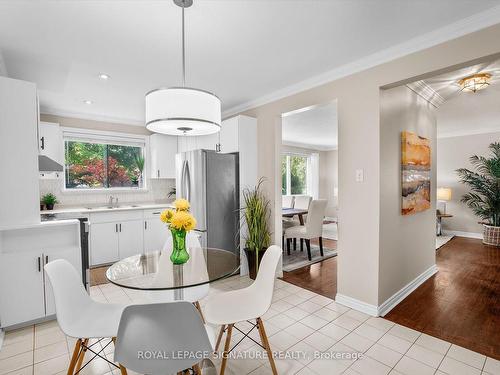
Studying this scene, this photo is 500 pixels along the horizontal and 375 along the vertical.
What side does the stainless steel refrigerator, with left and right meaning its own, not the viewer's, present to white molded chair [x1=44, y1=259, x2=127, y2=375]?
front

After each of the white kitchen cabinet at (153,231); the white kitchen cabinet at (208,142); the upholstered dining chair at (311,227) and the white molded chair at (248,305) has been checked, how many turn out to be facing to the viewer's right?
0

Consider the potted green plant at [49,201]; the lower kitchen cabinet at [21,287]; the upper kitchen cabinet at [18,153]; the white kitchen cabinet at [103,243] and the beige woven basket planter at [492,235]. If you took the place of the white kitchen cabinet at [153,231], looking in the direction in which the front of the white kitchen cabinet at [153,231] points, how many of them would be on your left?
1

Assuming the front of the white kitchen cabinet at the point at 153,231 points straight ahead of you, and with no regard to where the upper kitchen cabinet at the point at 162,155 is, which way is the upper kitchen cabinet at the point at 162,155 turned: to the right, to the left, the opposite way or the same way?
the same way

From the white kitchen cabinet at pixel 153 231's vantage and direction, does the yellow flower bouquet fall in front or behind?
in front

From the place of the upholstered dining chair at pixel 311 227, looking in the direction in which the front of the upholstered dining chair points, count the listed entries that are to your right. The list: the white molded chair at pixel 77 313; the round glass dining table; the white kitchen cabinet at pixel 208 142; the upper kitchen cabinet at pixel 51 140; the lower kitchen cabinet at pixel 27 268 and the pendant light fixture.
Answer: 0

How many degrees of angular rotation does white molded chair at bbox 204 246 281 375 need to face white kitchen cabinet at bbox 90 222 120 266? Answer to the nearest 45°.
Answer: approximately 45° to its right

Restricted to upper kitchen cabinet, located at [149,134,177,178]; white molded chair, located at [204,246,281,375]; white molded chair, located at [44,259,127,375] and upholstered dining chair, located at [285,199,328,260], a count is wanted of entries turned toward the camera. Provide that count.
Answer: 1

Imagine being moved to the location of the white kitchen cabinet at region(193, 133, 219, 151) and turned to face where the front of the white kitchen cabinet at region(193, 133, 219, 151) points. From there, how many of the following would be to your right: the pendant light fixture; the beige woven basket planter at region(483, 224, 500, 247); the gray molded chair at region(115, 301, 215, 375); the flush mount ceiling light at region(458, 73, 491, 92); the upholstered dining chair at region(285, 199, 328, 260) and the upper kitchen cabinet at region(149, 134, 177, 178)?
1

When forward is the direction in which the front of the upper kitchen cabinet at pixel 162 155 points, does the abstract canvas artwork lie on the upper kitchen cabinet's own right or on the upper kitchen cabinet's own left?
on the upper kitchen cabinet's own left

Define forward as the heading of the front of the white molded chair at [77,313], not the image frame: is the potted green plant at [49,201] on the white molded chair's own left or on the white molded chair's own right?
on the white molded chair's own left

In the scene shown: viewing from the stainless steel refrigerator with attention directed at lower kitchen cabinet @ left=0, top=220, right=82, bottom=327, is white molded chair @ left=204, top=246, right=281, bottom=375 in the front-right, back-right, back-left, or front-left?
front-left

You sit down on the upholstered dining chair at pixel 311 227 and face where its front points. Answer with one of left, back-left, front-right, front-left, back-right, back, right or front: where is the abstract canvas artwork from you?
back

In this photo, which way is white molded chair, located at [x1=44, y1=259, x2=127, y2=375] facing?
to the viewer's right

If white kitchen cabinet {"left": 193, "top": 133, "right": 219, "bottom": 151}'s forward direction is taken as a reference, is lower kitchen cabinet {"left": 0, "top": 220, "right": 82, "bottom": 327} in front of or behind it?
in front

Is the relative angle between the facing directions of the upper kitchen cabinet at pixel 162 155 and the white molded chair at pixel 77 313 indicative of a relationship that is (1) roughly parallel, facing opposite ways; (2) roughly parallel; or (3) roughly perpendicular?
roughly perpendicular

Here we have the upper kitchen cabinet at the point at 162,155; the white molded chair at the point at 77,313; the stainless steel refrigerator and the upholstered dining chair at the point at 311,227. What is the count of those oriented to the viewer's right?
1

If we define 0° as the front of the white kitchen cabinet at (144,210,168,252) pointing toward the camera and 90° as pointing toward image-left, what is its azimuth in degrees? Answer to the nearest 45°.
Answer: approximately 0°

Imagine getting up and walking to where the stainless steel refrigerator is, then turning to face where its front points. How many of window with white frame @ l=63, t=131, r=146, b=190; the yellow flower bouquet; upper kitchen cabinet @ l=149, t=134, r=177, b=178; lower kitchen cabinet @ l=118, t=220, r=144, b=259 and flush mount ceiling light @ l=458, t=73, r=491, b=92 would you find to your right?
3

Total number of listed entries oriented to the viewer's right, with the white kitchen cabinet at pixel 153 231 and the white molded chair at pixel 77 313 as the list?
1

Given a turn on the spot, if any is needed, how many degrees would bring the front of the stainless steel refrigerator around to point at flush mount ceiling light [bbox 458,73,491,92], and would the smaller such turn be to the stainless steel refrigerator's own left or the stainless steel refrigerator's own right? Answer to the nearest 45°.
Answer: approximately 135° to the stainless steel refrigerator's own left
